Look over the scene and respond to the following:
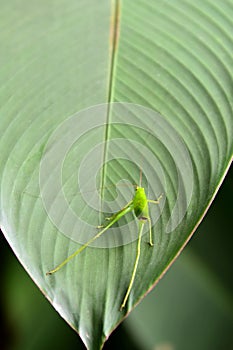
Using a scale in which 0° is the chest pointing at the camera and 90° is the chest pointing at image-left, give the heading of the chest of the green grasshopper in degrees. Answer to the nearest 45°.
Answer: approximately 180°
